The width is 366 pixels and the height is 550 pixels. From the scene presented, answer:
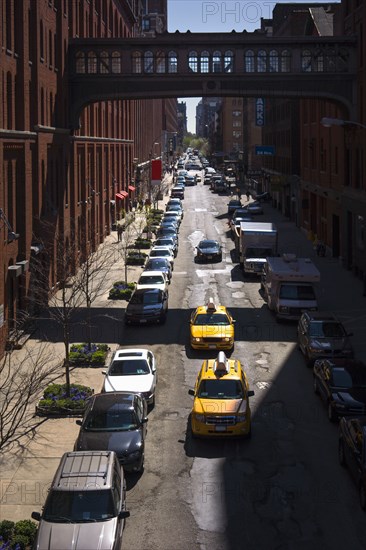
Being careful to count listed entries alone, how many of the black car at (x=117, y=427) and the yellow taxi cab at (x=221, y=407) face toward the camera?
2

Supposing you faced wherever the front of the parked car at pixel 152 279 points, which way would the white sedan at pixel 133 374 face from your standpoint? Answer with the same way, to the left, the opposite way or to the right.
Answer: the same way

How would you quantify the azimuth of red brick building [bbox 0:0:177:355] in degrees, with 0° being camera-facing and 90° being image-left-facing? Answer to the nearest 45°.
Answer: approximately 270°

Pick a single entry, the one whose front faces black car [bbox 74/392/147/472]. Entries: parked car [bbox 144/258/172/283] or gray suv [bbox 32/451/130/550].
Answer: the parked car

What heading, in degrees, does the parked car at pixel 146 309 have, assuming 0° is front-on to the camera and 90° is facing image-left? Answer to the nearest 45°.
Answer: approximately 0°

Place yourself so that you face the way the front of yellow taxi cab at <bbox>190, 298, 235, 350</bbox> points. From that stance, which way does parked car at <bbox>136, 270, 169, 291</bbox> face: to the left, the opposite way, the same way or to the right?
the same way

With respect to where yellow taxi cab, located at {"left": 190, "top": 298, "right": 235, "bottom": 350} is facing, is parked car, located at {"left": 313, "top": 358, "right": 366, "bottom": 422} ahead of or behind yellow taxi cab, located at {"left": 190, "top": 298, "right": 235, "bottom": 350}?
ahead

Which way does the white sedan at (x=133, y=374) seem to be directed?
toward the camera

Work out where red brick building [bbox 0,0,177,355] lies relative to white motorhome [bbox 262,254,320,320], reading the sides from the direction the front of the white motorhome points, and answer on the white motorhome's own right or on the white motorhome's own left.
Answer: on the white motorhome's own right

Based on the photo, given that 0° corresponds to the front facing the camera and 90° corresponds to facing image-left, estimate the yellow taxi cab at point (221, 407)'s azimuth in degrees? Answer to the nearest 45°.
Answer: approximately 0°

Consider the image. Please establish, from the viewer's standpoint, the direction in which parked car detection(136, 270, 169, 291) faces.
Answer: facing the viewer

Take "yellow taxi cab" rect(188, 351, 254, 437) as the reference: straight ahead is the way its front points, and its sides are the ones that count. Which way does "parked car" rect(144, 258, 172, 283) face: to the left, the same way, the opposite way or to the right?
the same way

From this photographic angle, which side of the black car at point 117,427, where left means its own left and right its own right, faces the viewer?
front

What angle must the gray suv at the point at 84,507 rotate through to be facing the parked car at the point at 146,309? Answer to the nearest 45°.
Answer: approximately 180°

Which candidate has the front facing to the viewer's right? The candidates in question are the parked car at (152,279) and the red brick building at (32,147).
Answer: the red brick building
